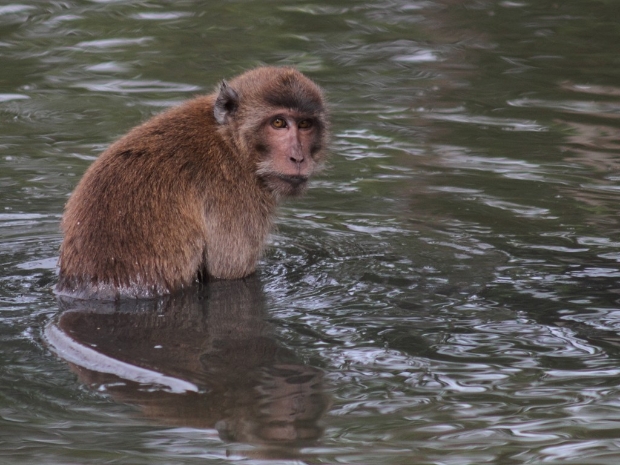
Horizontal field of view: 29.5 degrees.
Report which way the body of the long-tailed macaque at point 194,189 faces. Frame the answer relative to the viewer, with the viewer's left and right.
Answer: facing to the right of the viewer
